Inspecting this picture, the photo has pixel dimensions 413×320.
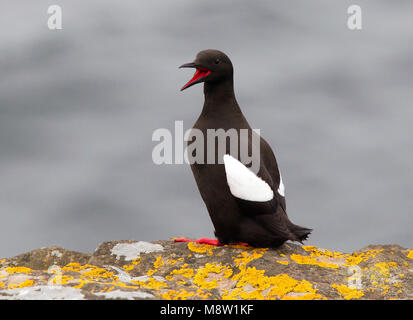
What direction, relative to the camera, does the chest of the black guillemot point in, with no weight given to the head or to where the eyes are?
to the viewer's left
